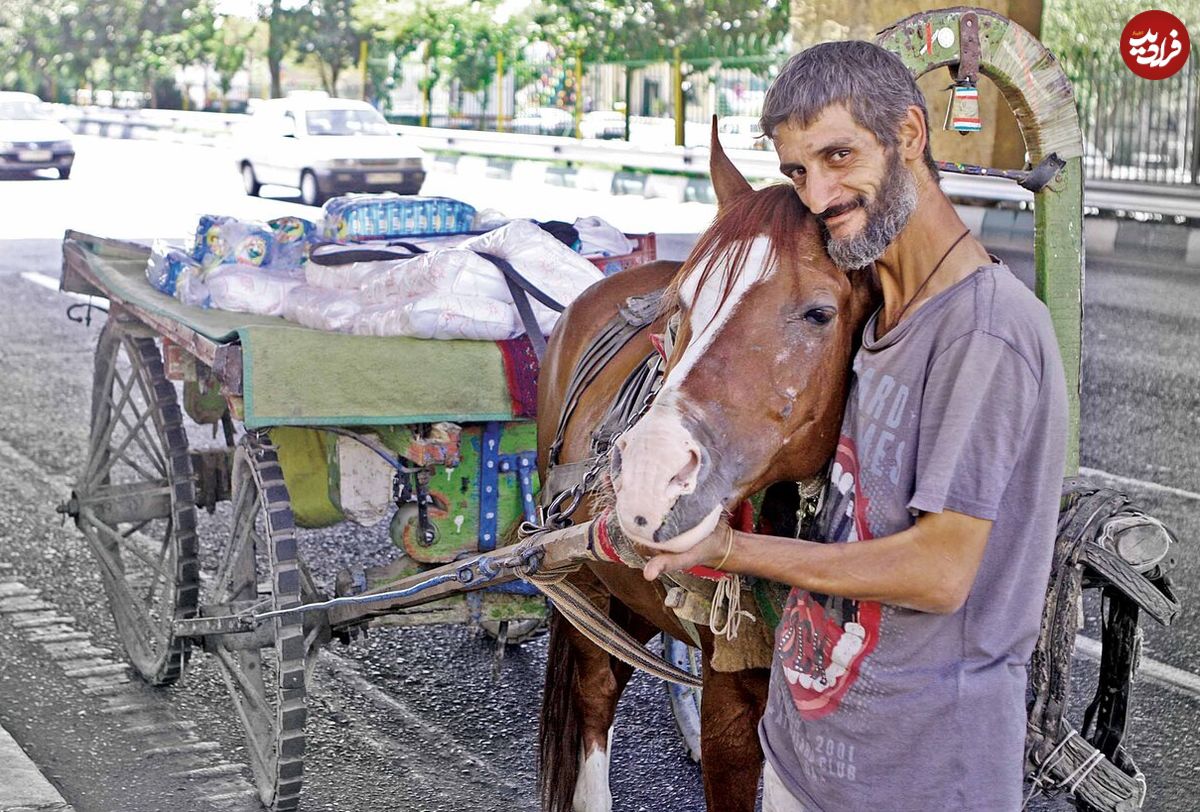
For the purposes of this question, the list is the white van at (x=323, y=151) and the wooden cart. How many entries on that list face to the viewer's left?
0

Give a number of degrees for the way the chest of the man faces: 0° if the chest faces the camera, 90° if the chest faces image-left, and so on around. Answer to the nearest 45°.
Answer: approximately 45°

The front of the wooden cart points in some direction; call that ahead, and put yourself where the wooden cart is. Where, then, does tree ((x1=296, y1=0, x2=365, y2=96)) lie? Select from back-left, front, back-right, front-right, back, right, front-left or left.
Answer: back-left

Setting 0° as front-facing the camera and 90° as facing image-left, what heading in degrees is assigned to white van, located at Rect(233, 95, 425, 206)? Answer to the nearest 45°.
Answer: approximately 315°

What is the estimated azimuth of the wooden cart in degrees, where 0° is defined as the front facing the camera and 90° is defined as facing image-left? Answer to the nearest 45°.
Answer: approximately 315°

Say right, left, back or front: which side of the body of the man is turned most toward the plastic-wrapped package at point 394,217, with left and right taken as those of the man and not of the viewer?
right

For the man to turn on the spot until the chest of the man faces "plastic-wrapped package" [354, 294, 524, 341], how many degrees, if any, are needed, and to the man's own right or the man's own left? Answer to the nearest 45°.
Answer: approximately 90° to the man's own right

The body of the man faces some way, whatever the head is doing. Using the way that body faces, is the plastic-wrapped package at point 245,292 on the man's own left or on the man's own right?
on the man's own right

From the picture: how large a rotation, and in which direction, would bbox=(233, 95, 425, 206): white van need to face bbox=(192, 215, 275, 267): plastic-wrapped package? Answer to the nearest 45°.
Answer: approximately 45° to its right

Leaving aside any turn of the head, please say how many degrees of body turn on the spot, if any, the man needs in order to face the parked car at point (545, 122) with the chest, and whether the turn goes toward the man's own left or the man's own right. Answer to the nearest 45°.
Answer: approximately 135° to the man's own right

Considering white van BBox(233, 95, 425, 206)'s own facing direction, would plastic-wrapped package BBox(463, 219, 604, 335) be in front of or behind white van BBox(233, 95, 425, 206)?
in front

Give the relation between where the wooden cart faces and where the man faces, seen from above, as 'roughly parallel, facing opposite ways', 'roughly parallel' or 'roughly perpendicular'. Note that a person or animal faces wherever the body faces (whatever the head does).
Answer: roughly perpendicular
